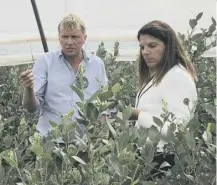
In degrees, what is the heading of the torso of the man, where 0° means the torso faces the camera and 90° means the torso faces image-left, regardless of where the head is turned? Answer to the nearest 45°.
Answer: approximately 0°

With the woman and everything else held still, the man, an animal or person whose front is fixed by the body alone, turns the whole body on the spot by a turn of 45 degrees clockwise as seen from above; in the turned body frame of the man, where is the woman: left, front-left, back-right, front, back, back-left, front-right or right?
left

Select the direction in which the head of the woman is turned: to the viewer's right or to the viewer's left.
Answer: to the viewer's left

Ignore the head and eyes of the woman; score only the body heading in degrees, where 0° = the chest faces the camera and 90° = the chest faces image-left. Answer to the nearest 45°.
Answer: approximately 45°
